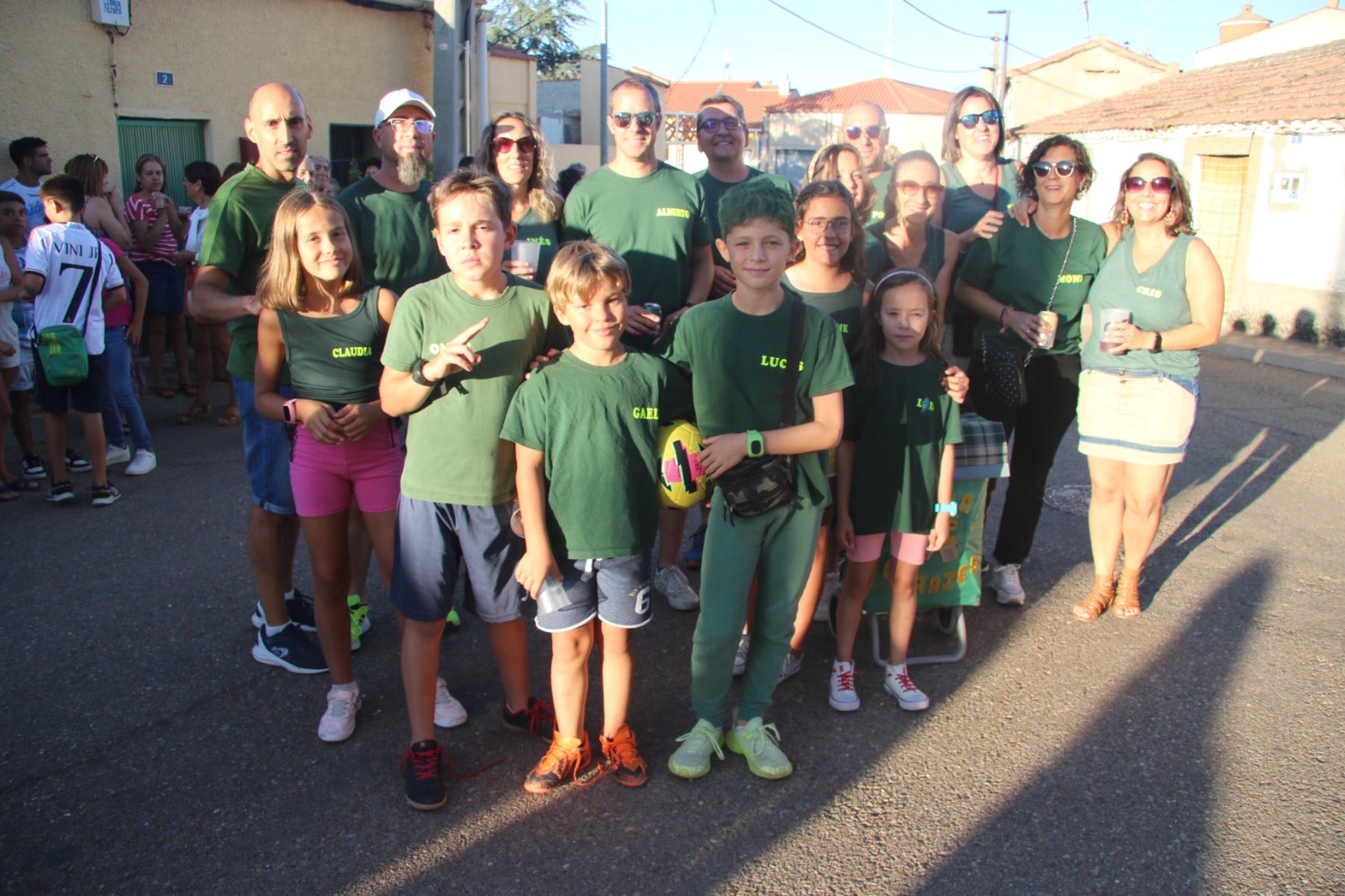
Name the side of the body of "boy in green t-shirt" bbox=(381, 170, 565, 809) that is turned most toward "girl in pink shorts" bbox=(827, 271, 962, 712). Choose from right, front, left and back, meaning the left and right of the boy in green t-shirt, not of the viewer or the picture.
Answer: left

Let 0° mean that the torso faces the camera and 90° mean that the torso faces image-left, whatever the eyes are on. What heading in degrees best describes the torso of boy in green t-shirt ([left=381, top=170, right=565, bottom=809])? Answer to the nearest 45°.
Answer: approximately 0°

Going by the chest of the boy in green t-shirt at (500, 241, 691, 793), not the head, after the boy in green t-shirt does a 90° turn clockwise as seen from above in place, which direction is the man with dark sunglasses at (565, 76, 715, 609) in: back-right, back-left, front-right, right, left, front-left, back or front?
right

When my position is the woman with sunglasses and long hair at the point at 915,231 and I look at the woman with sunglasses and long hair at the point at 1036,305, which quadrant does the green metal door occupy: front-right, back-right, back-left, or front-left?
back-left

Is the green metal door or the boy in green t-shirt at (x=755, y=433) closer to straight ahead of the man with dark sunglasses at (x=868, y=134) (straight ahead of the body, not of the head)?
the boy in green t-shirt

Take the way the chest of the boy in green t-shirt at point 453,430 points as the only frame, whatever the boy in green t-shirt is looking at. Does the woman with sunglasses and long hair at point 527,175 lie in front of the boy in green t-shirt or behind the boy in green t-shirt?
behind

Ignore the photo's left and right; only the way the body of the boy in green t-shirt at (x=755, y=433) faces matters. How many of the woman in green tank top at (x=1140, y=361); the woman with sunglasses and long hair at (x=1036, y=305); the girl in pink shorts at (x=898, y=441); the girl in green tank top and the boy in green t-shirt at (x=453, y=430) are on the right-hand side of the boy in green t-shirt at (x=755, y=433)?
2

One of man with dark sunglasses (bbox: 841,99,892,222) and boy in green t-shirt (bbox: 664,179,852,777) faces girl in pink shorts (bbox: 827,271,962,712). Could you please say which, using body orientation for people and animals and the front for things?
the man with dark sunglasses

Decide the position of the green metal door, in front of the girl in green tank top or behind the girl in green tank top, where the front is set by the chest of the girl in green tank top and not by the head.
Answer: behind

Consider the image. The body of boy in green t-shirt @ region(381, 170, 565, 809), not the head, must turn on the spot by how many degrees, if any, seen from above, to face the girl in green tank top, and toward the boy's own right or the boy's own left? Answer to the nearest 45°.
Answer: approximately 135° to the boy's own right
